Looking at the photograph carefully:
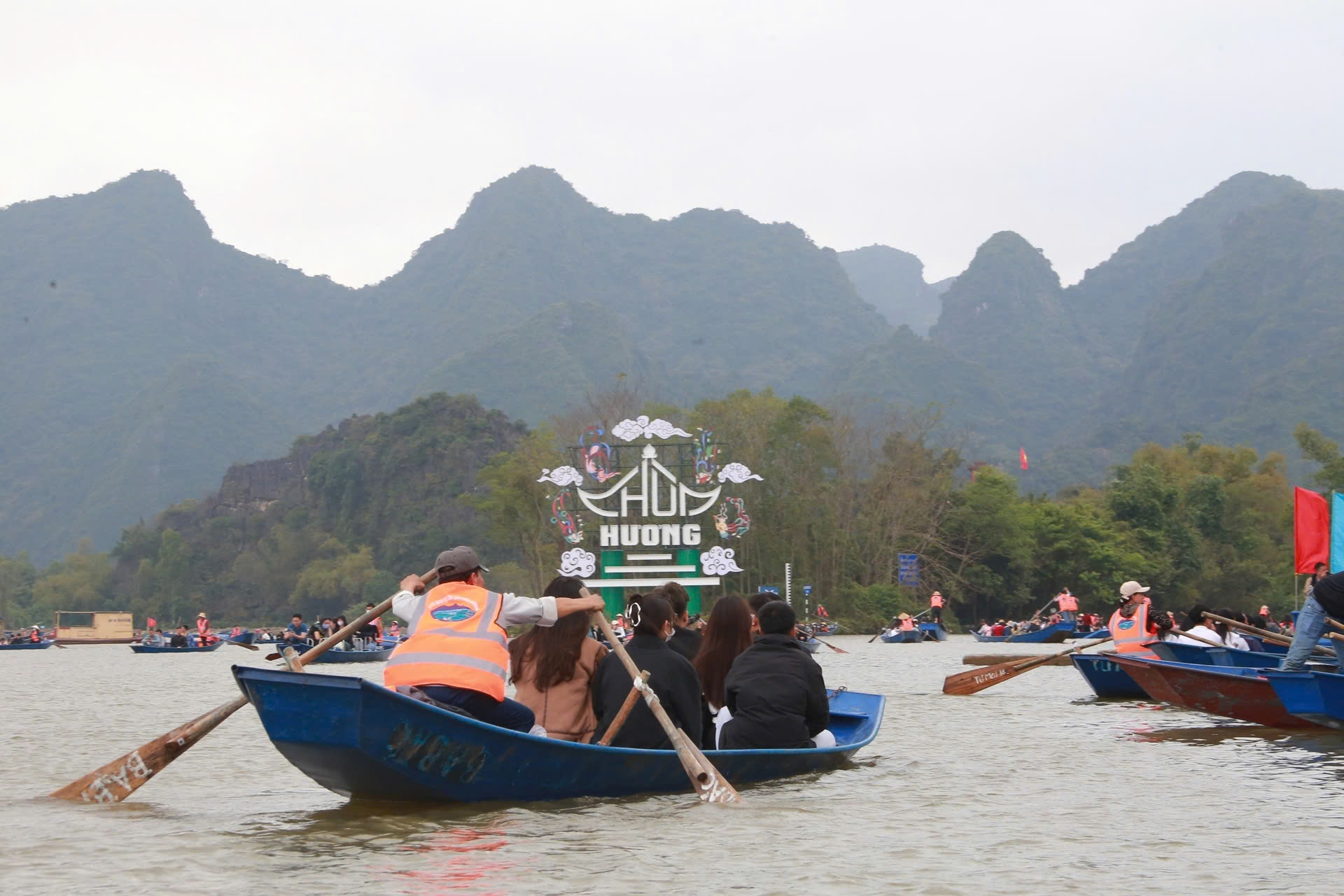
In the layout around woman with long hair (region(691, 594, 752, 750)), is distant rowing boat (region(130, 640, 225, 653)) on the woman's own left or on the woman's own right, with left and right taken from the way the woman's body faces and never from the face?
on the woman's own left

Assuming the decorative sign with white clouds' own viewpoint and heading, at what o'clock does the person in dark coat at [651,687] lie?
The person in dark coat is roughly at 12 o'clock from the decorative sign with white clouds.

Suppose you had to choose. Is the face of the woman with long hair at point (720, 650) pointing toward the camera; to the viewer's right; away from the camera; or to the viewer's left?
away from the camera

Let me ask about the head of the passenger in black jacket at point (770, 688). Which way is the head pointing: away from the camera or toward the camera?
away from the camera

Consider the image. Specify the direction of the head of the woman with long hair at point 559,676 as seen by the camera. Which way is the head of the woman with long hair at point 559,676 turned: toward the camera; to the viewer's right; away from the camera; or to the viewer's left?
away from the camera

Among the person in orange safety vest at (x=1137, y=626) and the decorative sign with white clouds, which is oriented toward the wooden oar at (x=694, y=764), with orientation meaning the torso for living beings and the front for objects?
the decorative sign with white clouds

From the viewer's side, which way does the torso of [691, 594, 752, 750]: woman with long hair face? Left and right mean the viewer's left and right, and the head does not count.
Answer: facing away from the viewer and to the right of the viewer

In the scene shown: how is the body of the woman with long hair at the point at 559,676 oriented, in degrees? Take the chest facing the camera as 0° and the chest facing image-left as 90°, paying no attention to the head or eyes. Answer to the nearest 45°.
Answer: approximately 225°
